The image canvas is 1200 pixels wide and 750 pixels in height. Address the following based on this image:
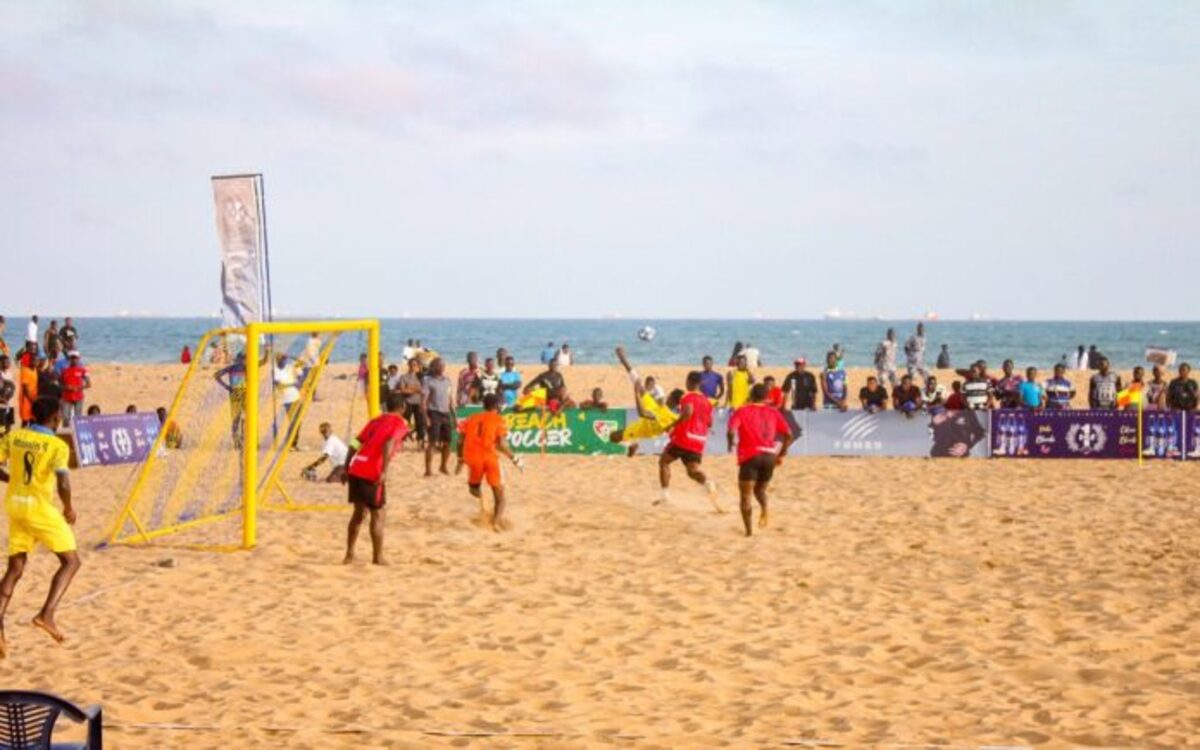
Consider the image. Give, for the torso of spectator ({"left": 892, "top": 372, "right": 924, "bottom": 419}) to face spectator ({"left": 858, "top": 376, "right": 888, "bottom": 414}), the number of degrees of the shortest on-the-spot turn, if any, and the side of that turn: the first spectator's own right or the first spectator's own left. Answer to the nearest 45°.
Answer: approximately 90° to the first spectator's own right

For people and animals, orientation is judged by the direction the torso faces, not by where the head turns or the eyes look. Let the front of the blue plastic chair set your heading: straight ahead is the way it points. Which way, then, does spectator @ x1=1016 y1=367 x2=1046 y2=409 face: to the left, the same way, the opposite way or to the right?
the opposite way

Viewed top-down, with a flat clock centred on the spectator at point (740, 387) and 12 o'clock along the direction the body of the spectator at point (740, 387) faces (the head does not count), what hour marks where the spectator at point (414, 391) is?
the spectator at point (414, 391) is roughly at 2 o'clock from the spectator at point (740, 387).

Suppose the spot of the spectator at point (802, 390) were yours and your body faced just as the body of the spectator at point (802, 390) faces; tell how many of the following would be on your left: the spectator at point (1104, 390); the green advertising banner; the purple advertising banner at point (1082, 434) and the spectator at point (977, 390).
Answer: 3

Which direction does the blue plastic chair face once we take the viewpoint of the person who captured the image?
facing away from the viewer and to the right of the viewer

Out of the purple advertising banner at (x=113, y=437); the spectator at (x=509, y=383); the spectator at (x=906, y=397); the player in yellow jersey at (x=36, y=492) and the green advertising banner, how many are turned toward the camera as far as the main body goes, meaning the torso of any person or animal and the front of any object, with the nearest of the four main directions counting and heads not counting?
4

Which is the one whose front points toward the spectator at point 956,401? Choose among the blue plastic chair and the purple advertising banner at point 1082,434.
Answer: the blue plastic chair

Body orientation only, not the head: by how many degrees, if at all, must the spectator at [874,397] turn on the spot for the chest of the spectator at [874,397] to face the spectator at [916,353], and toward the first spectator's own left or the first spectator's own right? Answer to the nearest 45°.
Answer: approximately 180°
